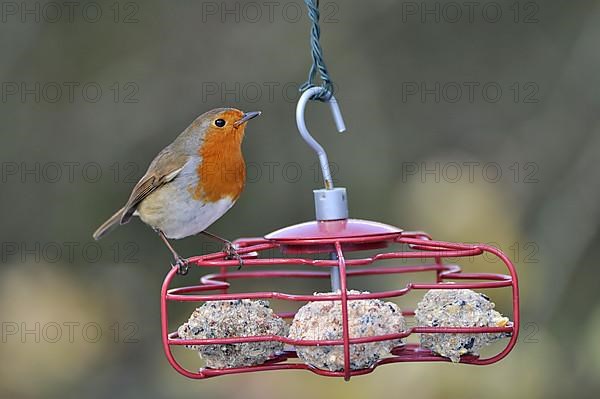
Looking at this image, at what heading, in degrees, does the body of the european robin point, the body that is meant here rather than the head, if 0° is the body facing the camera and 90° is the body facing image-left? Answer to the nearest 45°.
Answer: approximately 270°
